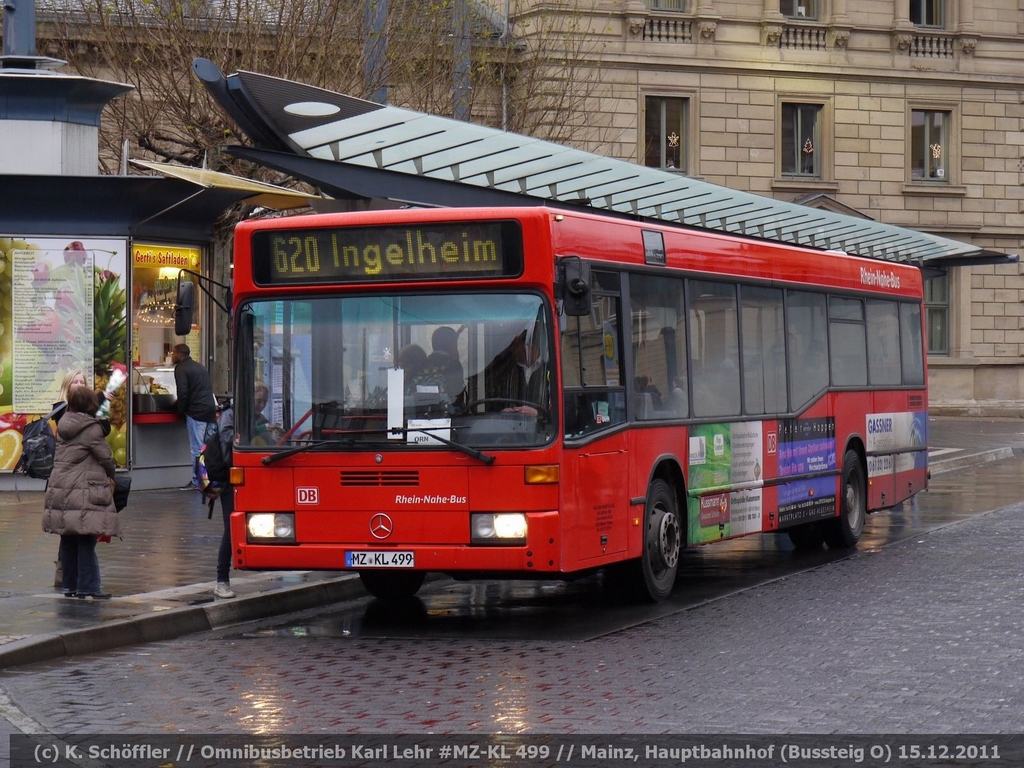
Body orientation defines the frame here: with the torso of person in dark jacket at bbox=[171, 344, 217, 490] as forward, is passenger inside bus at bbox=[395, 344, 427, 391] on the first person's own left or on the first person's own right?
on the first person's own left

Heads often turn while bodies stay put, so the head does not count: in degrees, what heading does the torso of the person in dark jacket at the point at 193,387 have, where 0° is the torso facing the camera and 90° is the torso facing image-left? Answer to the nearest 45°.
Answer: approximately 90°

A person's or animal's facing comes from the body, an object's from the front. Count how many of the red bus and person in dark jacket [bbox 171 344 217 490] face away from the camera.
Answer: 0

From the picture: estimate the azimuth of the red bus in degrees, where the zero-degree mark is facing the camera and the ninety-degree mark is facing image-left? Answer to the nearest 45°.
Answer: approximately 45°

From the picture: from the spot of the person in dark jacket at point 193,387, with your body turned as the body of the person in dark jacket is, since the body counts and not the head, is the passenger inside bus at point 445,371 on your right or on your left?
on your left

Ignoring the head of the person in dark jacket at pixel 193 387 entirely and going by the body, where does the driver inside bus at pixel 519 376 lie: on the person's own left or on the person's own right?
on the person's own left

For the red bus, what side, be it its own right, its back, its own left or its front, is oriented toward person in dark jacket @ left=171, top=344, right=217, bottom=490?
right

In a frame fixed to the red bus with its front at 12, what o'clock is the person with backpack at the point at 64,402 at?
The person with backpack is roughly at 2 o'clock from the red bus.

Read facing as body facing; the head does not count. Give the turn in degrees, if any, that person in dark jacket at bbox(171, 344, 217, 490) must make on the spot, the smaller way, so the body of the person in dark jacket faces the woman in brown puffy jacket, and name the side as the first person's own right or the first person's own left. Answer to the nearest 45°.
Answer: approximately 90° to the first person's own left

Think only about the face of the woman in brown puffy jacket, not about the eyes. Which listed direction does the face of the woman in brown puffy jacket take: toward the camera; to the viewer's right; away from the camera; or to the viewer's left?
away from the camera
